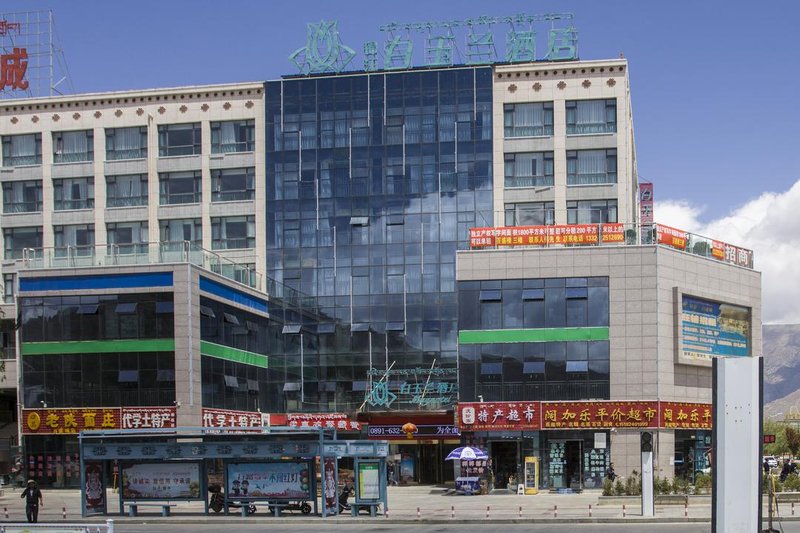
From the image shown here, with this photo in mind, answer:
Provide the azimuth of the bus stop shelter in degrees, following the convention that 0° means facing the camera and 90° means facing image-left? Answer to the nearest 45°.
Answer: approximately 0°
